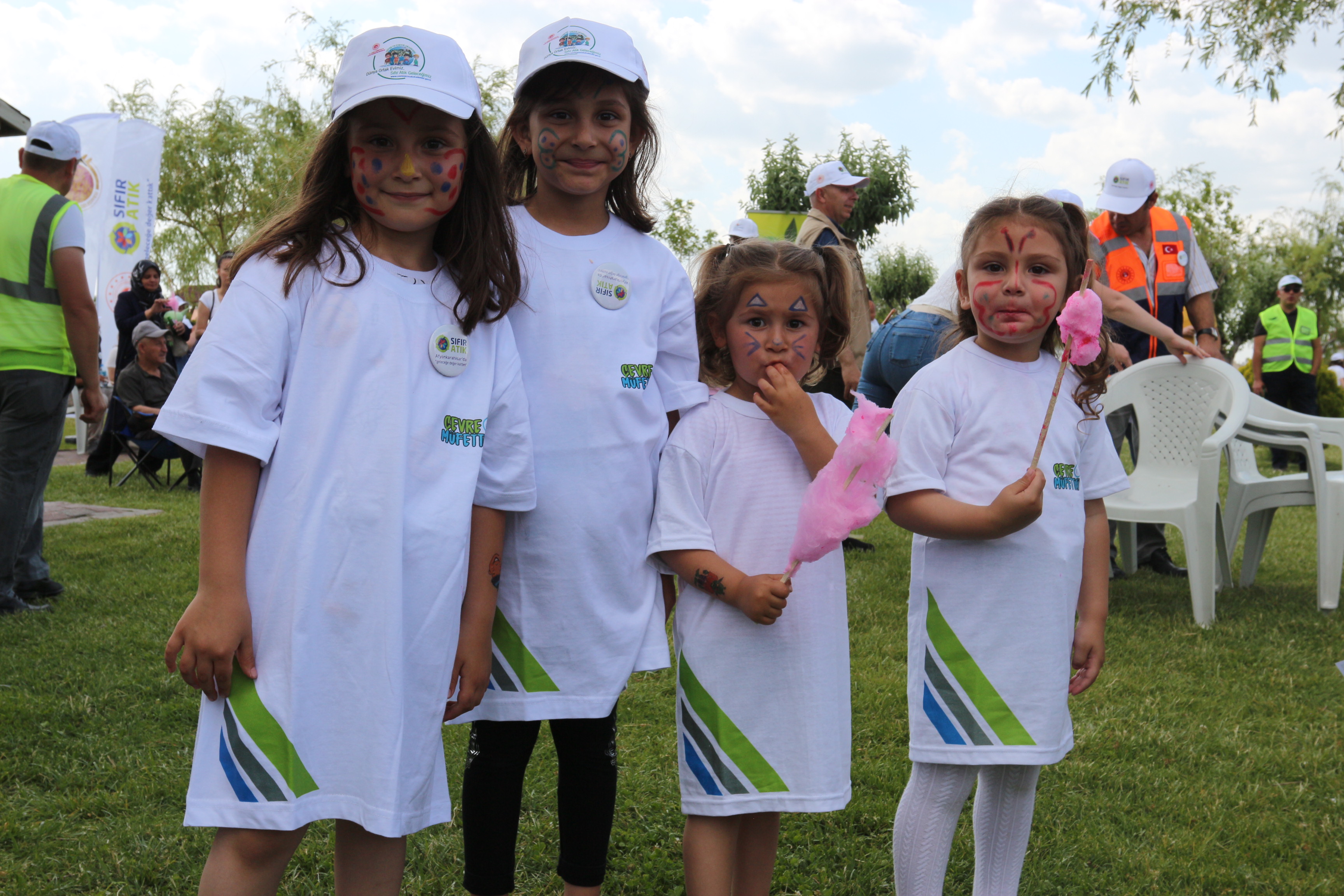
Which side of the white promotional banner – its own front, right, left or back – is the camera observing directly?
front

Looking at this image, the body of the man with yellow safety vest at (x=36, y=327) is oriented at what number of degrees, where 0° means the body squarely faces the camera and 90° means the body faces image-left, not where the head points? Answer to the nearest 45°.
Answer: approximately 225°

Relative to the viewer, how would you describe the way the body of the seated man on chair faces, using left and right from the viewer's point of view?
facing the viewer and to the right of the viewer

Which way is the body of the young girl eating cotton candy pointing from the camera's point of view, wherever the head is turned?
toward the camera

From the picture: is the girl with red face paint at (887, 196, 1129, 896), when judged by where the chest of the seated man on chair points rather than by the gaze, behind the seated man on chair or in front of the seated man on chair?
in front

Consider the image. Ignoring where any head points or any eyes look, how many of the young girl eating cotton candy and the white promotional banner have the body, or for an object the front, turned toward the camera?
2

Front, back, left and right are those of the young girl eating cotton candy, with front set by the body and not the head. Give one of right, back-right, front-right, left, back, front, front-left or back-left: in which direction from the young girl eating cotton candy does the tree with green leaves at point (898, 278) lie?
back

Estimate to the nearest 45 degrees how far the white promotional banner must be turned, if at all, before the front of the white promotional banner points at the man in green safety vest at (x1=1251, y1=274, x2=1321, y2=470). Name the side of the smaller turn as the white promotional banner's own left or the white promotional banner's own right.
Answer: approximately 45° to the white promotional banner's own left

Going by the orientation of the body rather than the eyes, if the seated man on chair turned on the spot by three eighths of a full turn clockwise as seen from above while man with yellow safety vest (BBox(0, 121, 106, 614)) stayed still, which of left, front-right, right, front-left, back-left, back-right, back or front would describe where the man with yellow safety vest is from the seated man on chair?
left

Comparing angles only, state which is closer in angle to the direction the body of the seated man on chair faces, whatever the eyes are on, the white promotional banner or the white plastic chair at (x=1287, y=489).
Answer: the white plastic chair

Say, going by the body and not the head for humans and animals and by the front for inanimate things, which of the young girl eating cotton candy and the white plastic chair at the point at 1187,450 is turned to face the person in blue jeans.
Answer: the white plastic chair

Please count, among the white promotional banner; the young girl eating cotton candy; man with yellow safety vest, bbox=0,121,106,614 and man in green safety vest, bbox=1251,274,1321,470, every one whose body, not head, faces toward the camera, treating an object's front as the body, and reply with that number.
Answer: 3

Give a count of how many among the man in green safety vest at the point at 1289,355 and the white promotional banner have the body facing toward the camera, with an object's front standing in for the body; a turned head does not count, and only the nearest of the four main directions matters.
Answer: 2

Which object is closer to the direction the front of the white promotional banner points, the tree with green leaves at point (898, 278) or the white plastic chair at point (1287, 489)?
the white plastic chair
